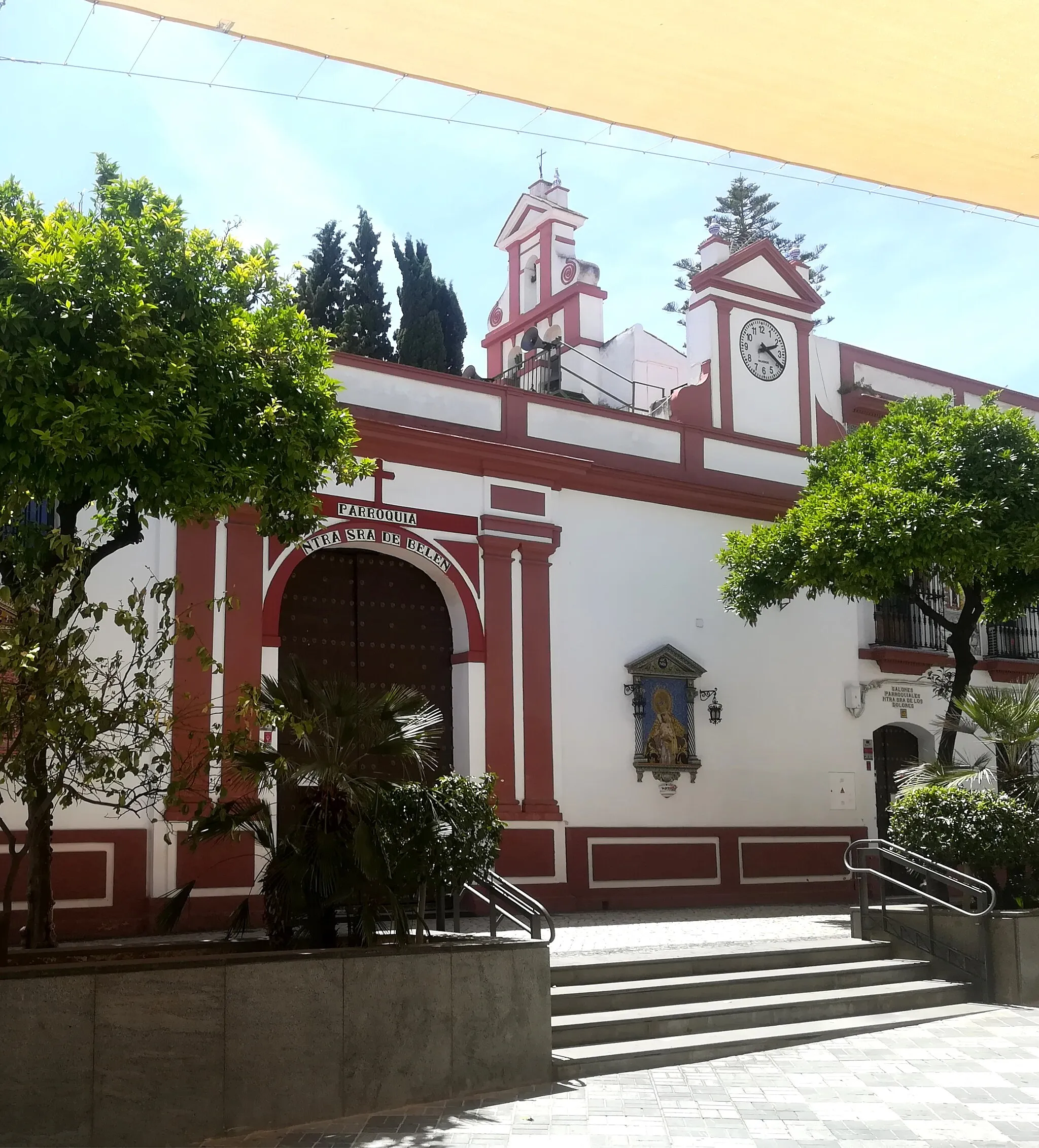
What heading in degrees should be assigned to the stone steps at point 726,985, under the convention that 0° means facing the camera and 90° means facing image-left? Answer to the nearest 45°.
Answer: approximately 315°

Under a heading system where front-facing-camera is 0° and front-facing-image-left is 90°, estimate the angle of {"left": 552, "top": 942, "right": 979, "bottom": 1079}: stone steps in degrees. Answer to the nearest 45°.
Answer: approximately 315°

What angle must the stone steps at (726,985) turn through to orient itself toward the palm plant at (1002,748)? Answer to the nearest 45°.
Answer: approximately 90° to its left

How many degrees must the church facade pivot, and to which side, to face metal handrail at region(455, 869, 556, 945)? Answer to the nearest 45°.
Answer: approximately 45° to its right

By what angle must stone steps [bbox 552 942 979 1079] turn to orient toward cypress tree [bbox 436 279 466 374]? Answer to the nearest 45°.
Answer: approximately 135° to its left

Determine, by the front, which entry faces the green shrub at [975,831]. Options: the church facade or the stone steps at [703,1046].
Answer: the church facade

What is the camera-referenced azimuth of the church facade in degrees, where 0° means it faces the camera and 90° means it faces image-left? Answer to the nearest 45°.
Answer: approximately 315°
